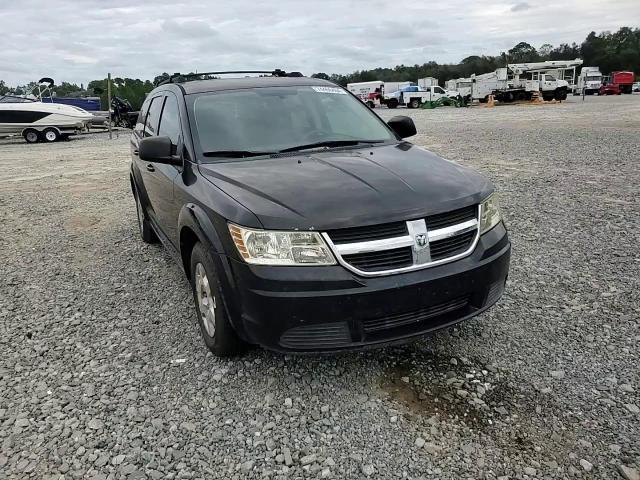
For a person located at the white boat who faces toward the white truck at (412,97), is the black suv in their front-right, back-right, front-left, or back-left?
back-right

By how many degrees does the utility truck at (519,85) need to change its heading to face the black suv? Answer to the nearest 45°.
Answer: approximately 90° to its right

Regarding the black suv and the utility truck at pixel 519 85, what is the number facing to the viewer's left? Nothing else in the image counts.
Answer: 0

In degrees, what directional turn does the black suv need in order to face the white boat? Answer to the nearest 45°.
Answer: approximately 180°

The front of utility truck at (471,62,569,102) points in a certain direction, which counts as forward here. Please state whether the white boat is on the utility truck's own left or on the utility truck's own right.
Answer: on the utility truck's own right

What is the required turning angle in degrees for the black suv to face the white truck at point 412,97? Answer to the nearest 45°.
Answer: approximately 135° to its left

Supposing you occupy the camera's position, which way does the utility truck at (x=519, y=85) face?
facing to the right of the viewer

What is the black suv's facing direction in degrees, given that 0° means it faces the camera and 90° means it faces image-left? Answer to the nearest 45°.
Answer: approximately 315°
